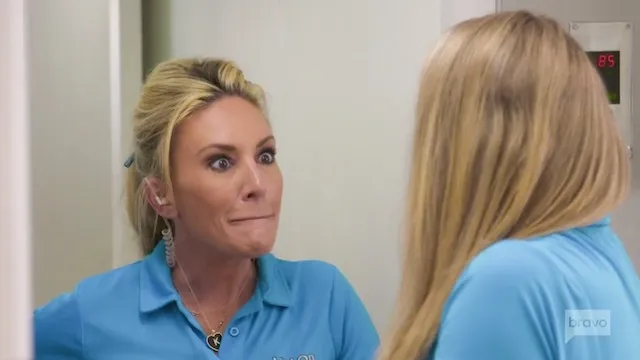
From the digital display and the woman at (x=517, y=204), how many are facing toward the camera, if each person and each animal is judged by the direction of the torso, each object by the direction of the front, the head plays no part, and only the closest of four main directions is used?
1

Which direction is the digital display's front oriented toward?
toward the camera

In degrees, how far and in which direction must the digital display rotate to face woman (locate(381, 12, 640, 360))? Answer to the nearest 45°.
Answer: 0° — it already faces them

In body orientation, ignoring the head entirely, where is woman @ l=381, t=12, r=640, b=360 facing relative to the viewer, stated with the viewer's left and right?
facing away from the viewer and to the left of the viewer

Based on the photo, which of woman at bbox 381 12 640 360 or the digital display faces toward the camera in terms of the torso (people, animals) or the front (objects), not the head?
the digital display

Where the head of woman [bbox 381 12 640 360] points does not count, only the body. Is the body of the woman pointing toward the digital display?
no
